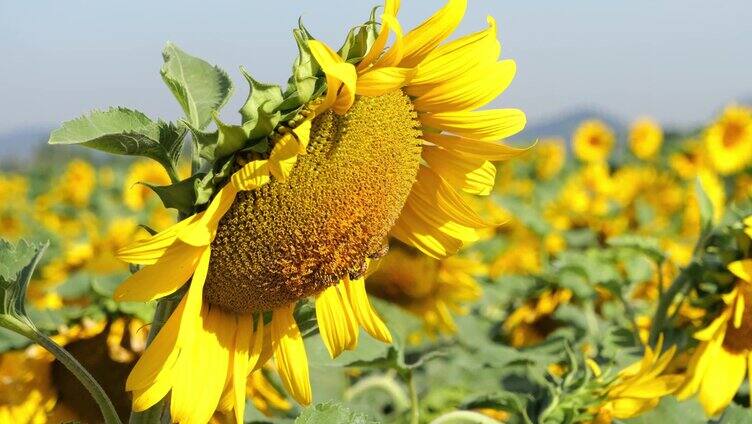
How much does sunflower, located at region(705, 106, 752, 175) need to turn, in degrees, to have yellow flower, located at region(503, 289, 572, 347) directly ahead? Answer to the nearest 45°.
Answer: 0° — it already faces it

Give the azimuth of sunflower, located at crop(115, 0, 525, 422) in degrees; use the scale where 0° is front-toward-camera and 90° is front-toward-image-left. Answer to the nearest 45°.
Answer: approximately 315°

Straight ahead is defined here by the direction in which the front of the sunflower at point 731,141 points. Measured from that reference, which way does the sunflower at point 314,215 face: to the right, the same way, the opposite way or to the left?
to the left

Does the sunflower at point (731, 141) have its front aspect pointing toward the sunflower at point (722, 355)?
yes

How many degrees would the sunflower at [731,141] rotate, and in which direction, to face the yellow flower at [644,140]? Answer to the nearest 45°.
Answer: approximately 135° to its right

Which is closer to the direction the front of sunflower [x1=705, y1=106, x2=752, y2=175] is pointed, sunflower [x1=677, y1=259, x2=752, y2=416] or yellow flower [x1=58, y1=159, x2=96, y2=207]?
the sunflower

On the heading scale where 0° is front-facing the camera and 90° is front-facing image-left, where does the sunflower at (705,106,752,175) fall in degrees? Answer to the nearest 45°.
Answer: approximately 0°

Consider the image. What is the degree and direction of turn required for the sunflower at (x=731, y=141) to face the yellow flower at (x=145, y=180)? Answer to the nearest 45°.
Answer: approximately 45° to its right

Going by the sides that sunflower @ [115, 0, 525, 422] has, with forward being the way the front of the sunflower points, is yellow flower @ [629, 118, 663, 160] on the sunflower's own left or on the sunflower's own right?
on the sunflower's own left
